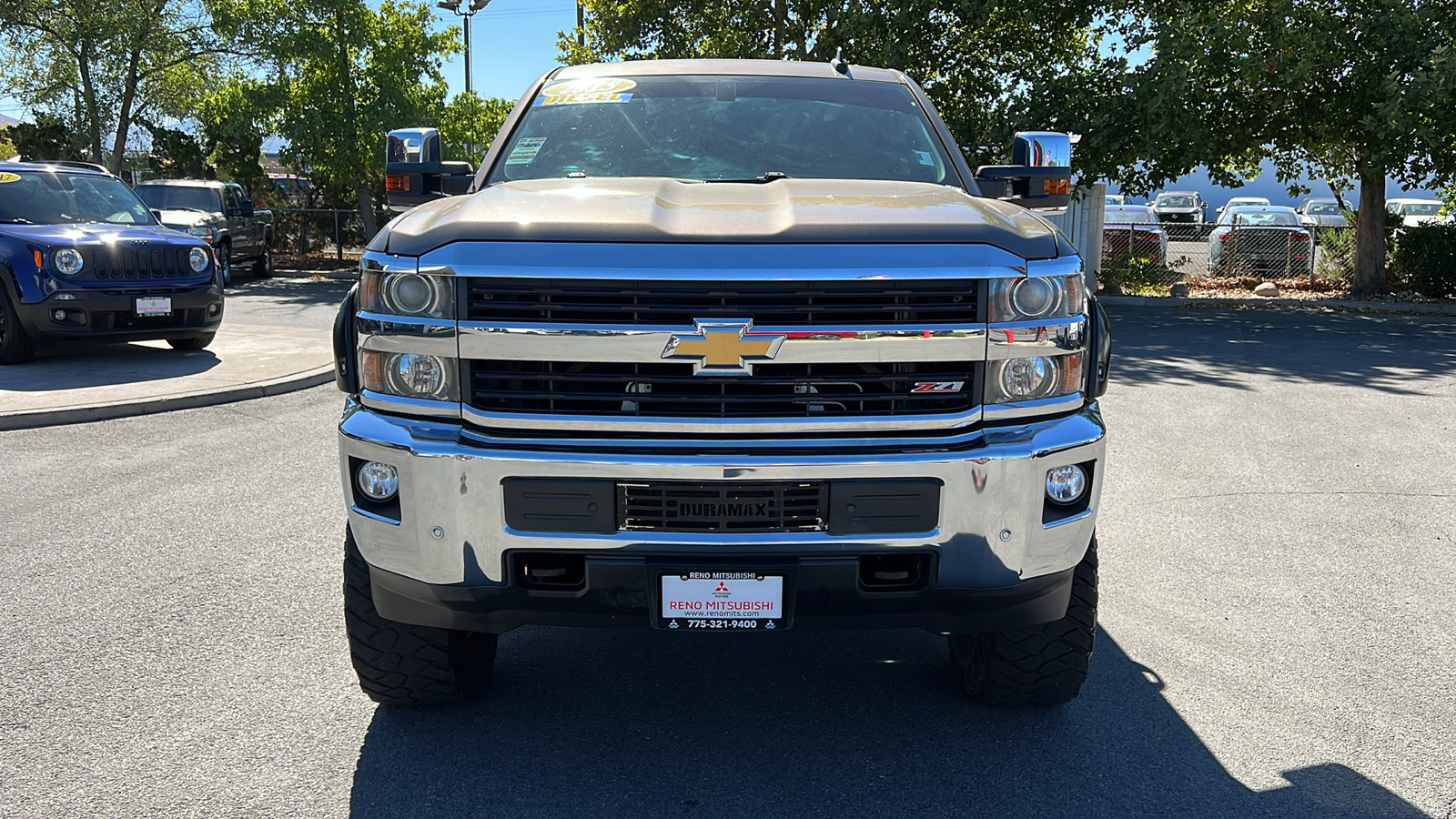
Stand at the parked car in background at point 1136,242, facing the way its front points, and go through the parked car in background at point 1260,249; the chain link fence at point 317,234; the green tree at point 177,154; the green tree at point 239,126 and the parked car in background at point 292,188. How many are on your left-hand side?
4

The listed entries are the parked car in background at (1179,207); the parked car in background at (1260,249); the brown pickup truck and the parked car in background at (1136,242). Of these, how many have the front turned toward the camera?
2

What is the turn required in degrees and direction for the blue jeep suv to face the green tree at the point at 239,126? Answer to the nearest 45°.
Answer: approximately 135° to its left

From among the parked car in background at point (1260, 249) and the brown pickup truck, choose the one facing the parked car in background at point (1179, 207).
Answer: the parked car in background at point (1260, 249)

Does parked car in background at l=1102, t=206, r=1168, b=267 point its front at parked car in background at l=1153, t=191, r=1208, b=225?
yes

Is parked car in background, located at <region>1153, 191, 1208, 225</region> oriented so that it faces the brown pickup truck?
yes

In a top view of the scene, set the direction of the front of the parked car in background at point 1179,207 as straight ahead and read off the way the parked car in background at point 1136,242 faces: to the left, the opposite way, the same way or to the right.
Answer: the opposite way

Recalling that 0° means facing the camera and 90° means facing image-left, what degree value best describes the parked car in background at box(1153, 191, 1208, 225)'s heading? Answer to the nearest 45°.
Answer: approximately 0°

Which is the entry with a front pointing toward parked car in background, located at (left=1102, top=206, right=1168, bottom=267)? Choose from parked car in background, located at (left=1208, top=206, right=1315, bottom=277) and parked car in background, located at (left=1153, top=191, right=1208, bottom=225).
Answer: parked car in background, located at (left=1153, top=191, right=1208, bottom=225)

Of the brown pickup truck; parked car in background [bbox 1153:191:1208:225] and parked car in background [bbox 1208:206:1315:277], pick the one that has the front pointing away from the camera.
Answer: parked car in background [bbox 1208:206:1315:277]

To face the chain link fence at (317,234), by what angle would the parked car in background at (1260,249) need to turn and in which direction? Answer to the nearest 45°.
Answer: approximately 90° to its left

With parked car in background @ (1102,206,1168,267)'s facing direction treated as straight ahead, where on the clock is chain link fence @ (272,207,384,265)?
The chain link fence is roughly at 9 o'clock from the parked car in background.

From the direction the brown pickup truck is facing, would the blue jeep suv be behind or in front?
behind

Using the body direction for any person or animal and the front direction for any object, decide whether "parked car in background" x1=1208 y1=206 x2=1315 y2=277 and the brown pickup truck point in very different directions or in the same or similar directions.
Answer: very different directions

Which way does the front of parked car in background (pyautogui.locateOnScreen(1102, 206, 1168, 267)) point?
away from the camera
